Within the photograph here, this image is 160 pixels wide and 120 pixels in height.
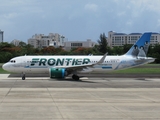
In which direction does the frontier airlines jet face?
to the viewer's left
